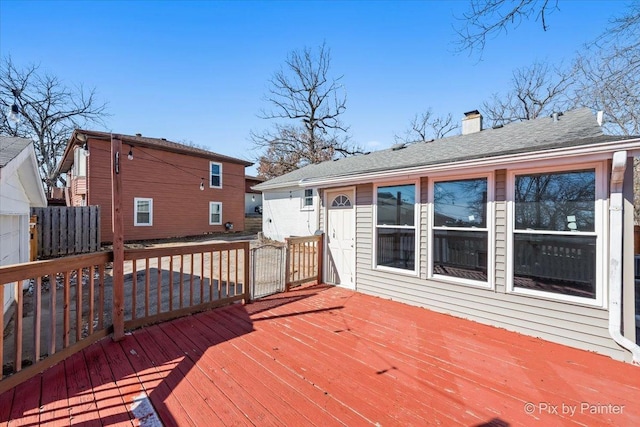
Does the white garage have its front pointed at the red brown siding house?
no

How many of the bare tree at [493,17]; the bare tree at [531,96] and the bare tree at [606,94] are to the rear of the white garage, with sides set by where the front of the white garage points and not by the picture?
0

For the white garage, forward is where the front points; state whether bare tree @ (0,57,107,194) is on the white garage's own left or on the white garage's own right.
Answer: on the white garage's own left

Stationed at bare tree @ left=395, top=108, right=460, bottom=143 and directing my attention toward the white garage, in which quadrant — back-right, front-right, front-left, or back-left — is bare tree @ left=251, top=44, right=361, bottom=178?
front-right

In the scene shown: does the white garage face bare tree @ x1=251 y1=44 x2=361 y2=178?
no

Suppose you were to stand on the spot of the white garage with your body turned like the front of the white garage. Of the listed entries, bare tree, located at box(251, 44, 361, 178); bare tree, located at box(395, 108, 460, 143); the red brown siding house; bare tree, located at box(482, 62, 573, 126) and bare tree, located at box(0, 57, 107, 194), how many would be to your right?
0

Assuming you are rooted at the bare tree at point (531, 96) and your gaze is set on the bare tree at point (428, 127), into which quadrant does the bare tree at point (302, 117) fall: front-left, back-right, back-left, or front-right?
front-left

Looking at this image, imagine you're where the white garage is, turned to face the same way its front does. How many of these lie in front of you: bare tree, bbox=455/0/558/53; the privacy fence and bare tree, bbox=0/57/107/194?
1

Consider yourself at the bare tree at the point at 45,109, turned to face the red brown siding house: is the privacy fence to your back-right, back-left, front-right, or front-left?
front-right

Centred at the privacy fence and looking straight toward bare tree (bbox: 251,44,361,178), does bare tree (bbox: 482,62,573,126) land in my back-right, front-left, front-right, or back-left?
front-right

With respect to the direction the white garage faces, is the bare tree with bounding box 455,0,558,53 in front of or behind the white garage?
in front

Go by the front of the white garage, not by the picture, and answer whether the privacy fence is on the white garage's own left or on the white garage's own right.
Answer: on the white garage's own left

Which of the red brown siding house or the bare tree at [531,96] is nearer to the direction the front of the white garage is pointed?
the bare tree

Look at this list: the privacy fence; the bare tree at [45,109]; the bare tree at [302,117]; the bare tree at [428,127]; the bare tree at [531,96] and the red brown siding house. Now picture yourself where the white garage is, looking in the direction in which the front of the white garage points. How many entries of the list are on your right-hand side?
0

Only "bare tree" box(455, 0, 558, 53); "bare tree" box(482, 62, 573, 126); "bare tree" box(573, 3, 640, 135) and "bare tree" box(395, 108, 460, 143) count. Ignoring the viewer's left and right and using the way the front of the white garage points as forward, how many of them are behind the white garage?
0

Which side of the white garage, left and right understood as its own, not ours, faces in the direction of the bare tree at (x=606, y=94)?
front
